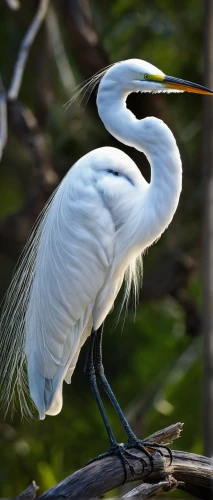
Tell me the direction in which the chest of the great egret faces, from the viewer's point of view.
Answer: to the viewer's right
